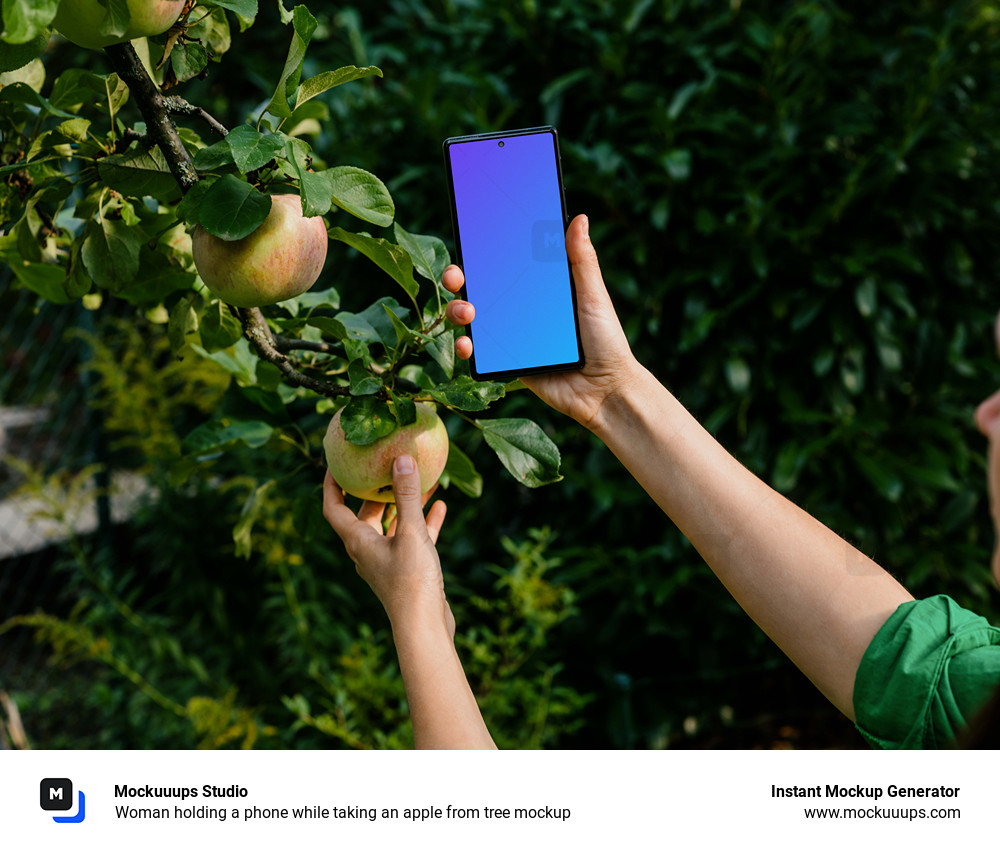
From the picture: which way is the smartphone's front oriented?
toward the camera
